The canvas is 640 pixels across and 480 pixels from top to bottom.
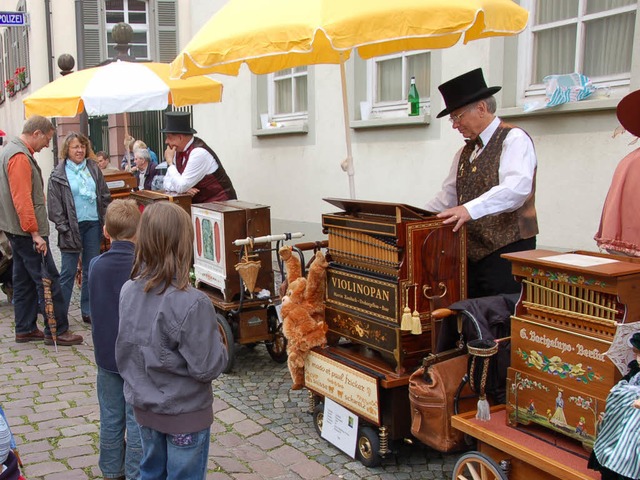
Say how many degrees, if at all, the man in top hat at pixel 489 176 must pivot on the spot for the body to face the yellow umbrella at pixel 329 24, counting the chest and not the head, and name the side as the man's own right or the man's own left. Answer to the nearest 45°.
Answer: approximately 45° to the man's own right

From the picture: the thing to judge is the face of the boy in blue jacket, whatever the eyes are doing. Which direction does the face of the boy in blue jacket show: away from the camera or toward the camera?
away from the camera

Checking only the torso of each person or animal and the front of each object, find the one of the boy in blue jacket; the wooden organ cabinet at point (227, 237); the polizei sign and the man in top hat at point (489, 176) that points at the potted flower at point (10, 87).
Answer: the boy in blue jacket

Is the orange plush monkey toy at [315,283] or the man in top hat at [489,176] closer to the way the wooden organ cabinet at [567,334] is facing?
the orange plush monkey toy

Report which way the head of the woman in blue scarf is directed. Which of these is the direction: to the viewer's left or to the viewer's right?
to the viewer's right

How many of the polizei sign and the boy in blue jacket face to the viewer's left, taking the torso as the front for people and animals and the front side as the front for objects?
0

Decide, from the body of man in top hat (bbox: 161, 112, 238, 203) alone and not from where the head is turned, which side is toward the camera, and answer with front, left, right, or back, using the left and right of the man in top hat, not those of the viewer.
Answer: left

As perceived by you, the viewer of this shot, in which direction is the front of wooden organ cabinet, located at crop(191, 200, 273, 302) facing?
facing the viewer and to the left of the viewer

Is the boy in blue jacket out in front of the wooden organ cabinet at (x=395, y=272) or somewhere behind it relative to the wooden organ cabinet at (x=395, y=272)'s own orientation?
in front

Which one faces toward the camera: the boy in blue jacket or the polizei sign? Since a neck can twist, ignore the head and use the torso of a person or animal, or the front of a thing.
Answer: the polizei sign

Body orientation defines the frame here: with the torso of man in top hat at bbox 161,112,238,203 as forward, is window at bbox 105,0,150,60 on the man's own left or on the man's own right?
on the man's own right

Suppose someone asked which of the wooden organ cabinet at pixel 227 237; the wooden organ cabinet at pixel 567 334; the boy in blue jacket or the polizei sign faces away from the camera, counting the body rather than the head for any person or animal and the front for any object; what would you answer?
the boy in blue jacket

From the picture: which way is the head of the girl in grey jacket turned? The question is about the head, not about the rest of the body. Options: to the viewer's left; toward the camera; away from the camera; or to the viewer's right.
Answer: away from the camera

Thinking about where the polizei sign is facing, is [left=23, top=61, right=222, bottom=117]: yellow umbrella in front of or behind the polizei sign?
in front

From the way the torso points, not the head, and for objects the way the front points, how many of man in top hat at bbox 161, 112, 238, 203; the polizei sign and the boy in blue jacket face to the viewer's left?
1

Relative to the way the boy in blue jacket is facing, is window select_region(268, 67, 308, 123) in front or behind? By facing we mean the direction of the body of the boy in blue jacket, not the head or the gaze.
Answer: in front

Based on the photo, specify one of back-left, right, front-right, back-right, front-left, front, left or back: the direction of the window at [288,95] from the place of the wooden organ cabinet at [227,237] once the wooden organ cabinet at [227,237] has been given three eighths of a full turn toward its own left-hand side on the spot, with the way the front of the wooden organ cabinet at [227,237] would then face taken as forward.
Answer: left
